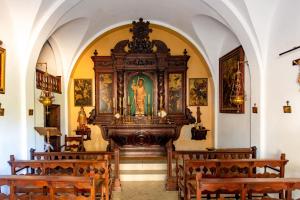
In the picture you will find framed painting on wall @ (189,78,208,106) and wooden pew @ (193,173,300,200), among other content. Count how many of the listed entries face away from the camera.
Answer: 1

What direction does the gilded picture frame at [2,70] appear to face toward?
to the viewer's right

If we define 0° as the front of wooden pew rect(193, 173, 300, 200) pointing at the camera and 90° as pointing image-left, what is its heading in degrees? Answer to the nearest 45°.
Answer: approximately 180°

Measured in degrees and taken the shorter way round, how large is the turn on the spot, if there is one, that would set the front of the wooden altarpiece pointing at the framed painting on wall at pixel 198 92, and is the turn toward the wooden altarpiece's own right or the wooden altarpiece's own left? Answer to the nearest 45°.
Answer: approximately 90° to the wooden altarpiece's own left

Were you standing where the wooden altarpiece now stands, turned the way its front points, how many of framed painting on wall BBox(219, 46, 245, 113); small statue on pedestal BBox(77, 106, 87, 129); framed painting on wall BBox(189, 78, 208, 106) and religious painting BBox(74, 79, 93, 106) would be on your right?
2

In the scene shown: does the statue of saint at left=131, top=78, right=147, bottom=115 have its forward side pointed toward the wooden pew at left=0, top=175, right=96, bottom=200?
yes

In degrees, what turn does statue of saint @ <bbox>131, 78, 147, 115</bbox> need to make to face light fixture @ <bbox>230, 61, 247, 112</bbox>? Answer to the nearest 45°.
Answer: approximately 45° to its left

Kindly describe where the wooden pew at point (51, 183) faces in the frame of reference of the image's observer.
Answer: facing away from the viewer
